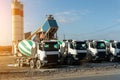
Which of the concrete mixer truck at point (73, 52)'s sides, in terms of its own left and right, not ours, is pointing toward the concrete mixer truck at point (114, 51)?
left

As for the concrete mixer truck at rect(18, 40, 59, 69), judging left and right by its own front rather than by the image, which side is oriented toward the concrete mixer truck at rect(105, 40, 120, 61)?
left

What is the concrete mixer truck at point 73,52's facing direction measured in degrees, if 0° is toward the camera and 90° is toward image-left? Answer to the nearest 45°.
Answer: approximately 315°

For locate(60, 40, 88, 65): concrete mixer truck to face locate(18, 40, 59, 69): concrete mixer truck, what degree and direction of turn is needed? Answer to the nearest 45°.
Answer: approximately 90° to its right

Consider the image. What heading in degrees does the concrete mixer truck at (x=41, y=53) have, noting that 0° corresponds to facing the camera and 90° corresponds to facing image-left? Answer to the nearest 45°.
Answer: approximately 315°

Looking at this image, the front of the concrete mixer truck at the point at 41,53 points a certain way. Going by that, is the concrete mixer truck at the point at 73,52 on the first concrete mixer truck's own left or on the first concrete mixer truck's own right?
on the first concrete mixer truck's own left
